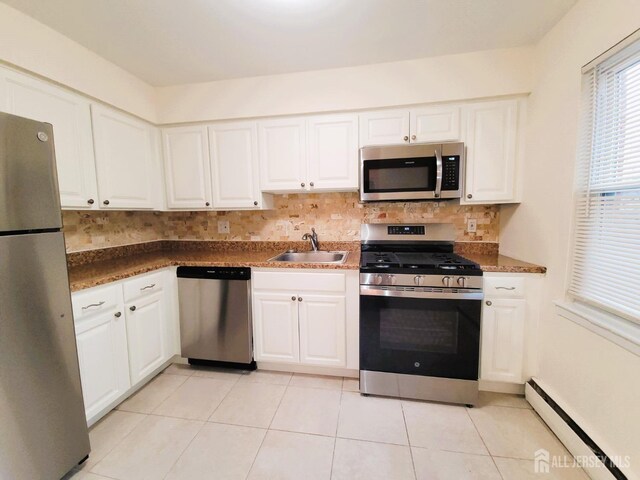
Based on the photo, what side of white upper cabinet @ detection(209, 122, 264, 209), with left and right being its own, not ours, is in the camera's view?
front

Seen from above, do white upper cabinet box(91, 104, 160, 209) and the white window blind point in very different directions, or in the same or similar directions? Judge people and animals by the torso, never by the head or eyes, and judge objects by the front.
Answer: very different directions

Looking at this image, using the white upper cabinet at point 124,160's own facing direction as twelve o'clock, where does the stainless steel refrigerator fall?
The stainless steel refrigerator is roughly at 2 o'clock from the white upper cabinet.

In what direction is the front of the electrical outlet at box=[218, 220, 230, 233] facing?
toward the camera

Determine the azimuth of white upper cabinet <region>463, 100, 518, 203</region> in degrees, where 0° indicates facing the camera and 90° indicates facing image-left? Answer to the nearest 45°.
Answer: approximately 0°

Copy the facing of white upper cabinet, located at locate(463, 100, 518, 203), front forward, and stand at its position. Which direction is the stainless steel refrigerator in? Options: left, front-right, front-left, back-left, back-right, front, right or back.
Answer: front-right

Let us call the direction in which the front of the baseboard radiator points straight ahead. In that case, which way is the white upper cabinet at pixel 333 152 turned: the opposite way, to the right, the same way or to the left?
to the left

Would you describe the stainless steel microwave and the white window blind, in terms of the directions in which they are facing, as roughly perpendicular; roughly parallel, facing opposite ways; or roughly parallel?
roughly perpendicular

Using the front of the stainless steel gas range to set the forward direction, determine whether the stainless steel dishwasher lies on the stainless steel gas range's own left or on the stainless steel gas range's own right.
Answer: on the stainless steel gas range's own right

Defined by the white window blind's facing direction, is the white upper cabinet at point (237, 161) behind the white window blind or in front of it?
in front

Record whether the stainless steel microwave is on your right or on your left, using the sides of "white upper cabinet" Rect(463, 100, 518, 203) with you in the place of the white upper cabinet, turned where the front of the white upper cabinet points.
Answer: on your right

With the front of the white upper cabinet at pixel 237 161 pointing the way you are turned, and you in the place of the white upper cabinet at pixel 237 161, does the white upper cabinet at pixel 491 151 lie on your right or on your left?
on your left

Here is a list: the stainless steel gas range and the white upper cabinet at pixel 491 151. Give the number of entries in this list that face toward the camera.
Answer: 2

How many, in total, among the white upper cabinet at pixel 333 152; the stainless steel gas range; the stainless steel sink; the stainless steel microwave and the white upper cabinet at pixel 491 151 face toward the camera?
5

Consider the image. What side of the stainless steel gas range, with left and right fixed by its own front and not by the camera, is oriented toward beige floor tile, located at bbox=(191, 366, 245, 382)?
right

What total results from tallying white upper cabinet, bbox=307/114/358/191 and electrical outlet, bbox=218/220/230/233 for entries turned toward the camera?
2
